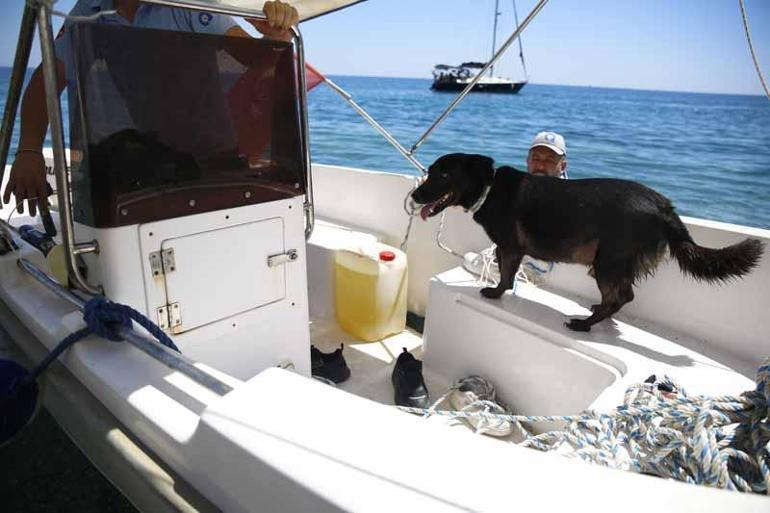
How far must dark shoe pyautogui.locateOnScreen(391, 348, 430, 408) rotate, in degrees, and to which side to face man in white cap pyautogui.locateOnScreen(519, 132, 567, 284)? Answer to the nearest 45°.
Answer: approximately 135° to its left

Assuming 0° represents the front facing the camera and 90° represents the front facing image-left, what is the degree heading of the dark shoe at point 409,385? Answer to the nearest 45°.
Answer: approximately 0°
